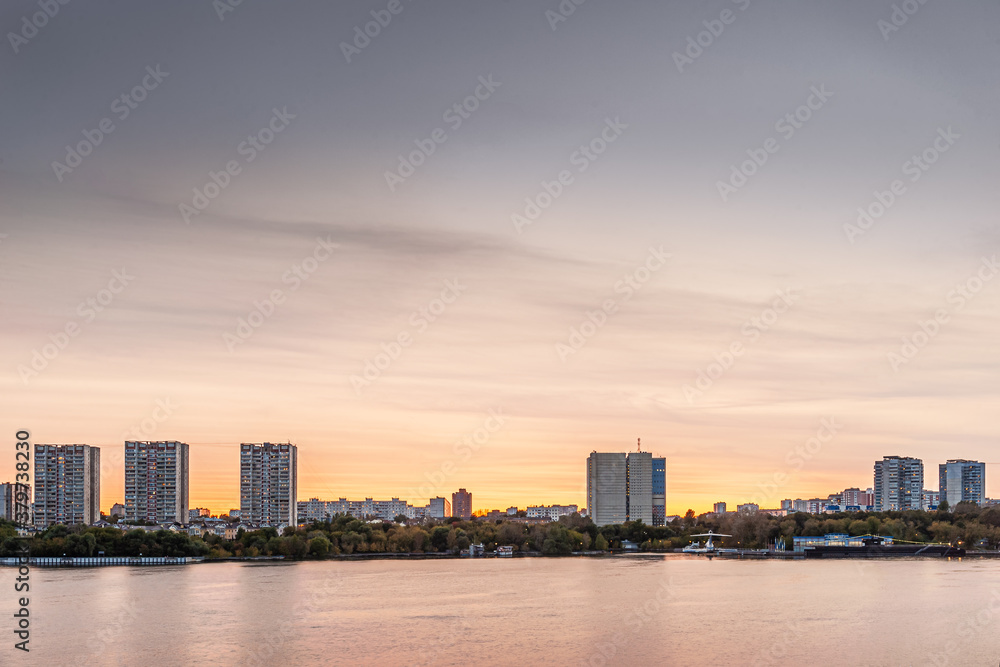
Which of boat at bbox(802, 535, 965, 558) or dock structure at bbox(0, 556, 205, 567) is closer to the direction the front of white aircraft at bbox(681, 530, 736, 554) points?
the dock structure
